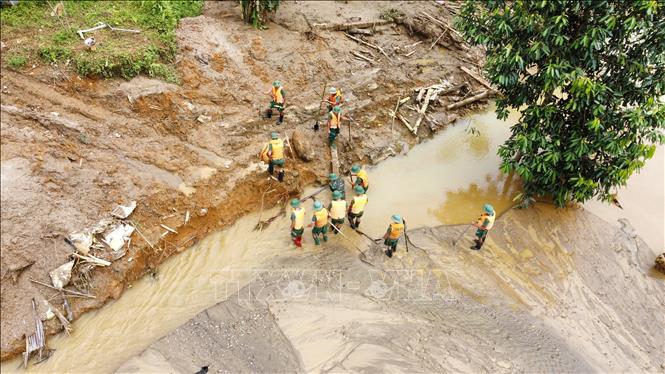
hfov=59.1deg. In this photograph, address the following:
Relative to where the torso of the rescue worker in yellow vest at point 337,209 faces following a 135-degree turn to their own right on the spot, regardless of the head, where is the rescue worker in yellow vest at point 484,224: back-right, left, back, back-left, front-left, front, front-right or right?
front-left

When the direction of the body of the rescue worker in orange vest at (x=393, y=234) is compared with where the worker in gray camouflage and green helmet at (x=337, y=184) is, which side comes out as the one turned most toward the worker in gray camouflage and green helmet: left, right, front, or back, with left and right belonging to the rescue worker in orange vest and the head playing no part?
front

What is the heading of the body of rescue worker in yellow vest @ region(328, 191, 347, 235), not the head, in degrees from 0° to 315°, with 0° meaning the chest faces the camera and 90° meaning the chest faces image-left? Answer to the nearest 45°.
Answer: approximately 180°

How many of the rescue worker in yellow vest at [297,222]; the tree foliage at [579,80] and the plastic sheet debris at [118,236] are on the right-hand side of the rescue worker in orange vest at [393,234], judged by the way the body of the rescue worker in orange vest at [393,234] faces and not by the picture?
1

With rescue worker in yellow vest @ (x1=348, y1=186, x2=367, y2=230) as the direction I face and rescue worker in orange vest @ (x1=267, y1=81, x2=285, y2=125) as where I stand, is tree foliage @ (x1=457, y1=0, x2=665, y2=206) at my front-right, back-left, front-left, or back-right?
front-left

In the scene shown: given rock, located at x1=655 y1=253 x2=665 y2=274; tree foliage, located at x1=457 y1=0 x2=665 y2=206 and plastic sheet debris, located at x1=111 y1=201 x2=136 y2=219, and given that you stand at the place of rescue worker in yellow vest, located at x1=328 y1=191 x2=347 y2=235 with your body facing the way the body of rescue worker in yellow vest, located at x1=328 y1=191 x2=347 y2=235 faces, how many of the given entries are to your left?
1

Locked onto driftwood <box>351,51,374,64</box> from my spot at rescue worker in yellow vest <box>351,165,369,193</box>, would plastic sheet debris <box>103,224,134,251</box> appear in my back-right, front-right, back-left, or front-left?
back-left

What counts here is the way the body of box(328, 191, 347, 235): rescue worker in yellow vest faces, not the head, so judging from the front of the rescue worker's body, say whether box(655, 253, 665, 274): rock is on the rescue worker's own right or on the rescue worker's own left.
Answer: on the rescue worker's own right

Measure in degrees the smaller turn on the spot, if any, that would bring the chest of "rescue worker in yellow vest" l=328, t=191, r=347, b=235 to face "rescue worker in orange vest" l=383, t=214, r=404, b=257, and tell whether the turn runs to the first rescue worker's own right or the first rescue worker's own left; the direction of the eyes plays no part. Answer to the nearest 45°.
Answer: approximately 90° to the first rescue worker's own right

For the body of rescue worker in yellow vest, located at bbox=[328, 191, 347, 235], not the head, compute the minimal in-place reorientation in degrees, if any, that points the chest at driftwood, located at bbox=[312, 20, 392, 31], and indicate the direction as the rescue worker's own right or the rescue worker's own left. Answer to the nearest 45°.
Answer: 0° — they already face it

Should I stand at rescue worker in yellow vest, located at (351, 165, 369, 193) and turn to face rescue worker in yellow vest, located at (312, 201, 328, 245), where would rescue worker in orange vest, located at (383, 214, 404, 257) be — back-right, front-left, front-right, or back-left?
front-left

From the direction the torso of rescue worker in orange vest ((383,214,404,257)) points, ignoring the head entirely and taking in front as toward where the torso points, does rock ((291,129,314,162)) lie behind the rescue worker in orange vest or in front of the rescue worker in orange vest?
in front

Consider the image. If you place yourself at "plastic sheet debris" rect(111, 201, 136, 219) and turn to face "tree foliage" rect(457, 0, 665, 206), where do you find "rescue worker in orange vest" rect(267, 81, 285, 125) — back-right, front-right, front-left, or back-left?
front-left
